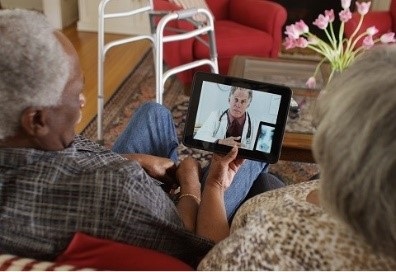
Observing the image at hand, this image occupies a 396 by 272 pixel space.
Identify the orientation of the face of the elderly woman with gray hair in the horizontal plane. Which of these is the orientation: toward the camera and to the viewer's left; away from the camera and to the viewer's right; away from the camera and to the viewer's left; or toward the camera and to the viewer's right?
away from the camera and to the viewer's left

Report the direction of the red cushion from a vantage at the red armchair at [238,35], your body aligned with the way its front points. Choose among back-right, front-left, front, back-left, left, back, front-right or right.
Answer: front-right

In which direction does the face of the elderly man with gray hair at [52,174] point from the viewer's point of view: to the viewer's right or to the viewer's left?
to the viewer's right

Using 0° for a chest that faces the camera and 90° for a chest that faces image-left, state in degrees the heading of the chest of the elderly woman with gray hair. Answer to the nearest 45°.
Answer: approximately 135°

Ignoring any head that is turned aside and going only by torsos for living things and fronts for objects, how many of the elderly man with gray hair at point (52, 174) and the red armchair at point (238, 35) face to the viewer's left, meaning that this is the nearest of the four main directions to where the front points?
0

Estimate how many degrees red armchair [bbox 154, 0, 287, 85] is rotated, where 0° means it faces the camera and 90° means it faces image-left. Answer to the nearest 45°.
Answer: approximately 315°

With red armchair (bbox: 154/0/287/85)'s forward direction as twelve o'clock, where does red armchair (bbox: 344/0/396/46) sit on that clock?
red armchair (bbox: 344/0/396/46) is roughly at 10 o'clock from red armchair (bbox: 154/0/287/85).

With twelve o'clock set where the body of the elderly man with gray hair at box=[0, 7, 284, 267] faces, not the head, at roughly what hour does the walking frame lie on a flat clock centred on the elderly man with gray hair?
The walking frame is roughly at 11 o'clock from the elderly man with gray hair.

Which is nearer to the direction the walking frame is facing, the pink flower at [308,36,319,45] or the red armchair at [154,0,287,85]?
the red armchair

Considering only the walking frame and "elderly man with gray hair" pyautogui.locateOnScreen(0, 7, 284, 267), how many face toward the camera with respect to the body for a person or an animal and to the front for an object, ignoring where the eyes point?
0

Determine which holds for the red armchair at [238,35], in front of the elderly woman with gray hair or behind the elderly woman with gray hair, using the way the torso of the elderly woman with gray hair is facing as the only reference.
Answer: in front

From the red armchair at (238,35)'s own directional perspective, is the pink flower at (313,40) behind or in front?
in front
